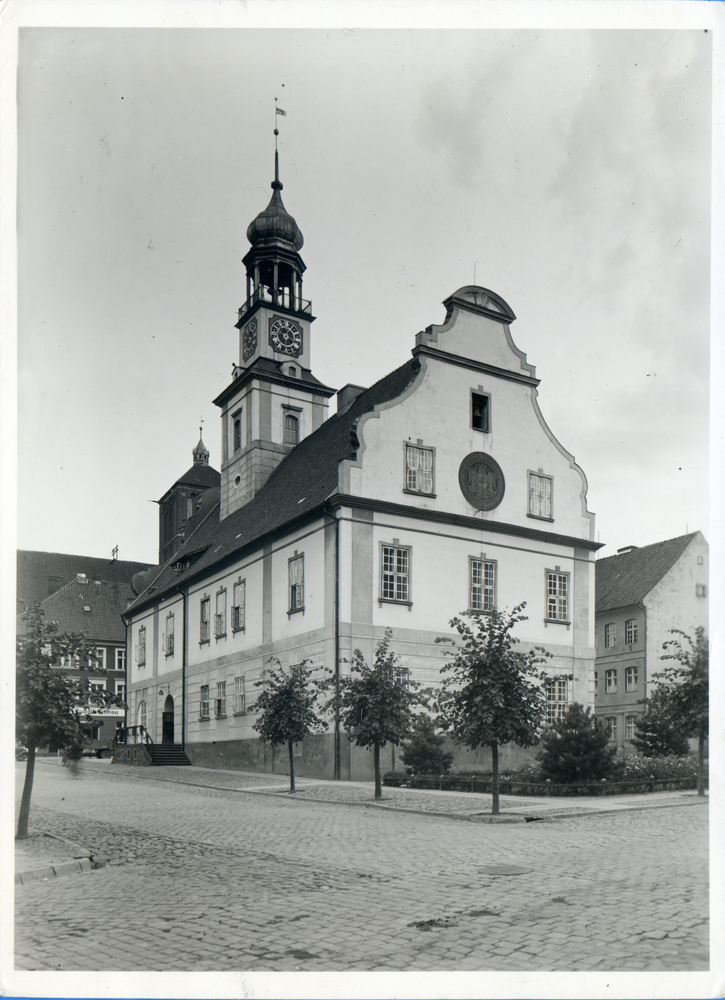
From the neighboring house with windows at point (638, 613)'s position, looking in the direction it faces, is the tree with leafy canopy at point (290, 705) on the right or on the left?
on its right

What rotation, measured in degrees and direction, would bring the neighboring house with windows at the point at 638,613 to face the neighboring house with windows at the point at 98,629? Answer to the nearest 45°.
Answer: approximately 45° to its right

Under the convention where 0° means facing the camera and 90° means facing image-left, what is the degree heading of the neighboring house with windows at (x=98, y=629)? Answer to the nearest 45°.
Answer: approximately 0°

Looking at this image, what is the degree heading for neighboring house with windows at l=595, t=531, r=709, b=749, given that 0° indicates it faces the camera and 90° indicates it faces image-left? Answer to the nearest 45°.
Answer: approximately 45°
